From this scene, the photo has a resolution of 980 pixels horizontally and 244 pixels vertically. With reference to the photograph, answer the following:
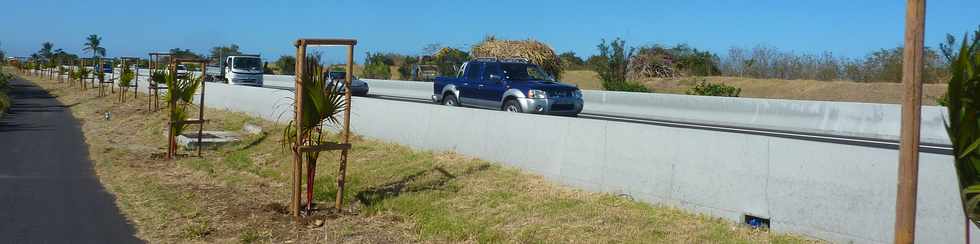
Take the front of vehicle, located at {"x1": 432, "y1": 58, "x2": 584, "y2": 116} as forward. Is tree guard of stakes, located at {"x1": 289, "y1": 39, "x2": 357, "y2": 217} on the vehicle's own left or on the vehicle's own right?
on the vehicle's own right

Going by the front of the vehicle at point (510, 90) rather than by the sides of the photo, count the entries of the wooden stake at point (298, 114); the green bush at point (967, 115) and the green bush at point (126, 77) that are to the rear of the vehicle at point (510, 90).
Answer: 1

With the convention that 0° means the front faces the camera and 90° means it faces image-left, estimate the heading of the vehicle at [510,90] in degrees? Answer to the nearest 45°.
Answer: approximately 315°

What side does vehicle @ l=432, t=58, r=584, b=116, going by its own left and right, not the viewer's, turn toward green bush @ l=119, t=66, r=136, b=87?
back
